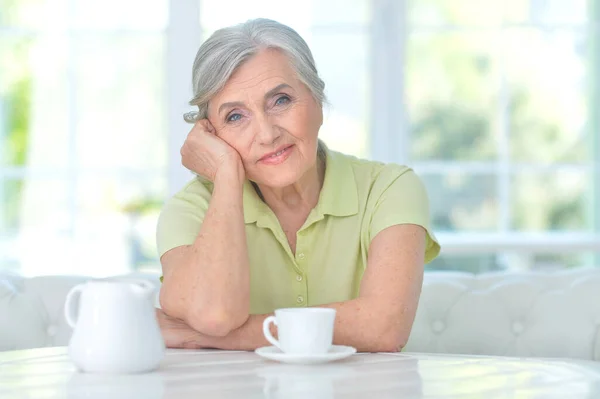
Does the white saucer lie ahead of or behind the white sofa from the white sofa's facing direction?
ahead

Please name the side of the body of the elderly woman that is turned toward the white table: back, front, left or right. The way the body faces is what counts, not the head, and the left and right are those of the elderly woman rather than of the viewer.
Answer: front

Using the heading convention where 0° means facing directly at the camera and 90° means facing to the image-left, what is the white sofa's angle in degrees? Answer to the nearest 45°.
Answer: approximately 0°

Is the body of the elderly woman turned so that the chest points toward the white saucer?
yes

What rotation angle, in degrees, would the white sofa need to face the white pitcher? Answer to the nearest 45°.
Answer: approximately 45° to its right

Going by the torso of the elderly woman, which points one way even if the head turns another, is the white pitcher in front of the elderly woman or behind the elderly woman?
in front
